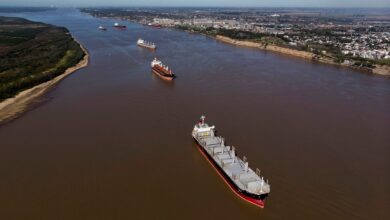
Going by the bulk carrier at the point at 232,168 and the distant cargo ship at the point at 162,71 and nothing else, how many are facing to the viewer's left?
0

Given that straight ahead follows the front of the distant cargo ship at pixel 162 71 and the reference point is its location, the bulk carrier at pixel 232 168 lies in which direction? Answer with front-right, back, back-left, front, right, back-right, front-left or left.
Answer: front-right

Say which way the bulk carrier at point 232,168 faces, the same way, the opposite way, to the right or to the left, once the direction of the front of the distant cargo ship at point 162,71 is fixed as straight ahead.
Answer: the same way

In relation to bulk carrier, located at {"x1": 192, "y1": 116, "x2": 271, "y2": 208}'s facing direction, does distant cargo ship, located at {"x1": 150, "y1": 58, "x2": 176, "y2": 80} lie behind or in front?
behind

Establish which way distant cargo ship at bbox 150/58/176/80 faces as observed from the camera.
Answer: facing the viewer and to the right of the viewer
